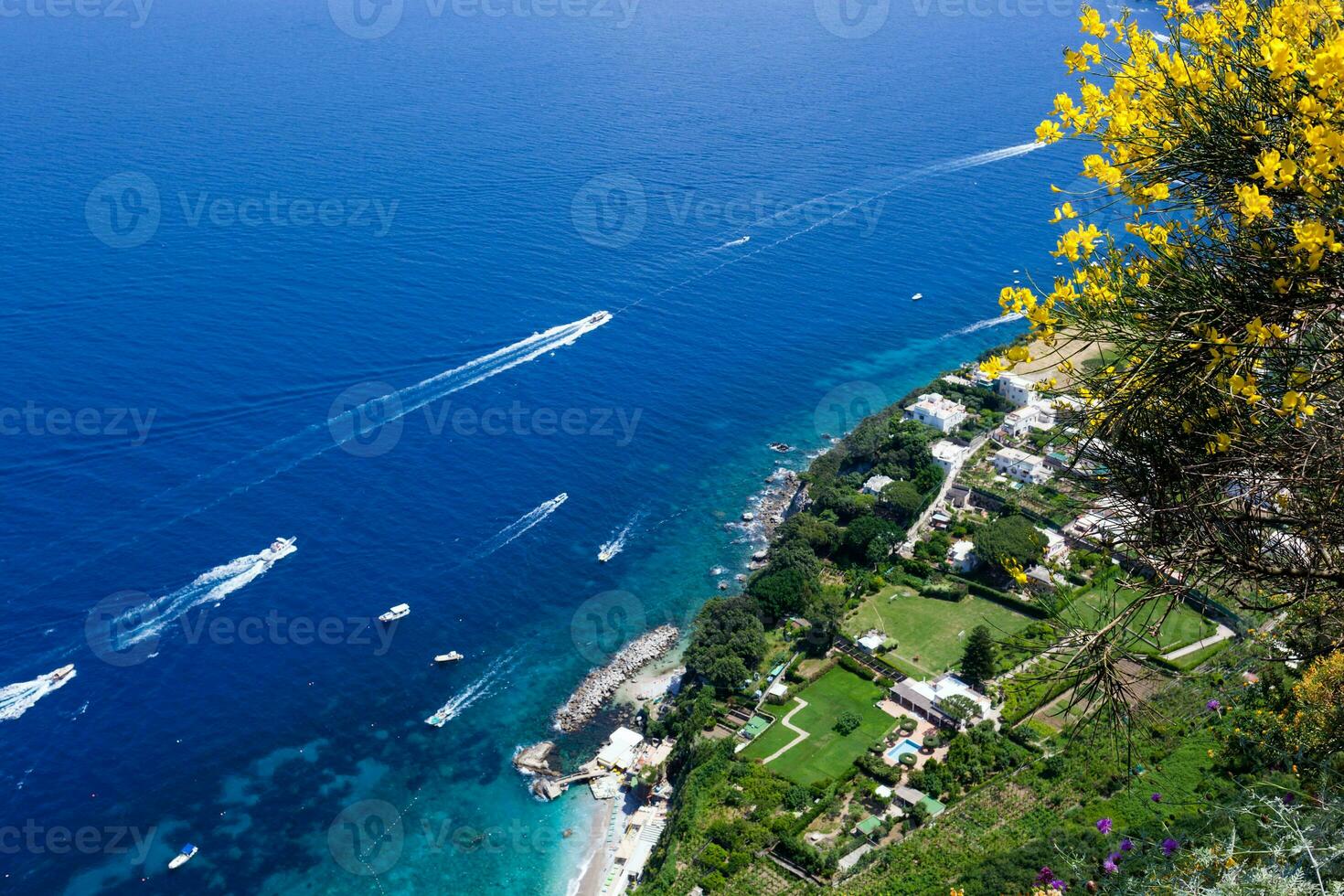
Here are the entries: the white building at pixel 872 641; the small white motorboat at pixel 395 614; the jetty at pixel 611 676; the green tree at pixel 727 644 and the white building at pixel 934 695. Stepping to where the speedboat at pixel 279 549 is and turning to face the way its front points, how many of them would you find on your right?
5

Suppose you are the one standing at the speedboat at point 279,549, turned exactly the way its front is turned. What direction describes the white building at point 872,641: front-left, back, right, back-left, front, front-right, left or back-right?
right

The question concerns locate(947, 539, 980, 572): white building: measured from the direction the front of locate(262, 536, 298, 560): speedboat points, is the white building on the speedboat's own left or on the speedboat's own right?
on the speedboat's own right

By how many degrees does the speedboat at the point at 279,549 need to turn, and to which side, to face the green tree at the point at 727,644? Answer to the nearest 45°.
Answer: approximately 90° to its right

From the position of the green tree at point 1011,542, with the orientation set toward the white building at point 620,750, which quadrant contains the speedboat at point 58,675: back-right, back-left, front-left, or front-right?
front-right

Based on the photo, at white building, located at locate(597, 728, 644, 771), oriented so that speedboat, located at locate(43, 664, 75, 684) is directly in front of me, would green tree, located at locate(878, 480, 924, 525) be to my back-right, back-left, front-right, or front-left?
back-right

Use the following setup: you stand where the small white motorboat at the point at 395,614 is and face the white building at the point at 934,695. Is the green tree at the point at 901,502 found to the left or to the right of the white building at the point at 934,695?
left

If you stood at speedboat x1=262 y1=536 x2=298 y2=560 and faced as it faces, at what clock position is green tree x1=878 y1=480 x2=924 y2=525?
The green tree is roughly at 2 o'clock from the speedboat.

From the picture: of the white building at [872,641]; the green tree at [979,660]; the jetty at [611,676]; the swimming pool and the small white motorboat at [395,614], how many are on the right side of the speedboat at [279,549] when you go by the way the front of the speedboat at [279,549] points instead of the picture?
5

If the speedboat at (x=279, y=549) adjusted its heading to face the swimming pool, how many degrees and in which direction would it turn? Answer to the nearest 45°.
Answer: approximately 90° to its right

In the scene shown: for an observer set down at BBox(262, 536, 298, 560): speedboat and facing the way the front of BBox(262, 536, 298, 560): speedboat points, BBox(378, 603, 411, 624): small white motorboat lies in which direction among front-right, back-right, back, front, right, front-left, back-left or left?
right

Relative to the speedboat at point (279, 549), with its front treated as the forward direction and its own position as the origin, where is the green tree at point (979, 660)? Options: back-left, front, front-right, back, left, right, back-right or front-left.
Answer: right

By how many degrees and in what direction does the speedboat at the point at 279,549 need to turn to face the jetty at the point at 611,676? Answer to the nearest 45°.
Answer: approximately 90° to its right

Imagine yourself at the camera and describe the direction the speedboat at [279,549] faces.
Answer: facing away from the viewer and to the right of the viewer

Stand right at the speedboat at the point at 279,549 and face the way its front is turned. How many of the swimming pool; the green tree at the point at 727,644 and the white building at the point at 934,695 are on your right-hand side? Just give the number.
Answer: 3
